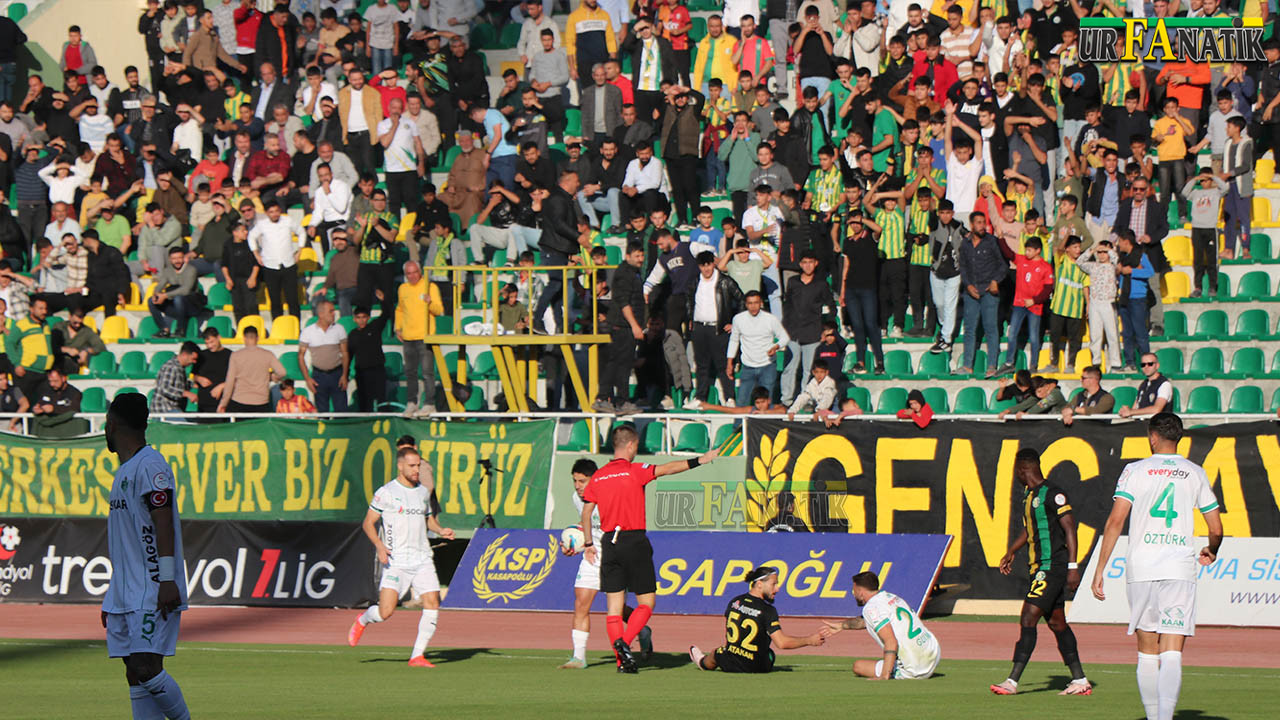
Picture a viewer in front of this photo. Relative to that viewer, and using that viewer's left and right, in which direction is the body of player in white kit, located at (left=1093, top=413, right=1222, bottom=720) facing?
facing away from the viewer

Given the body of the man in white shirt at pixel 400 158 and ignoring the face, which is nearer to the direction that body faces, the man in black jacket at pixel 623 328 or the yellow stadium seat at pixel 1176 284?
the man in black jacket

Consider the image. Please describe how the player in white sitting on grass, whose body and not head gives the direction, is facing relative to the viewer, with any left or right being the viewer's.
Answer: facing away from the viewer and to the left of the viewer

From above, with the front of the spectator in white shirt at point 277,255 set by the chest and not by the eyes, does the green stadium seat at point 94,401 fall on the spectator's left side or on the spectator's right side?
on the spectator's right side

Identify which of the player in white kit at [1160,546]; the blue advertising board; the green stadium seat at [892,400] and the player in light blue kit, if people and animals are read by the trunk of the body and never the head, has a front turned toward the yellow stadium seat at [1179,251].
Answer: the player in white kit

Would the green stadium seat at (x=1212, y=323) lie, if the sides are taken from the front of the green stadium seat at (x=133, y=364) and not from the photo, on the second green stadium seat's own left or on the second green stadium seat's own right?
on the second green stadium seat's own left

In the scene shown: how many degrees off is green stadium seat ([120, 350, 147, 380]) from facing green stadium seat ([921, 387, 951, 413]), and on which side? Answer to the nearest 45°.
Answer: approximately 45° to its left

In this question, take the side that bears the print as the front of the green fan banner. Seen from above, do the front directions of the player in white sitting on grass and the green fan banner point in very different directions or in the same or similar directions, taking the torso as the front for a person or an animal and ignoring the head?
very different directions

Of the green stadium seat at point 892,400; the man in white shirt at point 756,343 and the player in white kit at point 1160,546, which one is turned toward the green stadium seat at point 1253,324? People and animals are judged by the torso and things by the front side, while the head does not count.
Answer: the player in white kit

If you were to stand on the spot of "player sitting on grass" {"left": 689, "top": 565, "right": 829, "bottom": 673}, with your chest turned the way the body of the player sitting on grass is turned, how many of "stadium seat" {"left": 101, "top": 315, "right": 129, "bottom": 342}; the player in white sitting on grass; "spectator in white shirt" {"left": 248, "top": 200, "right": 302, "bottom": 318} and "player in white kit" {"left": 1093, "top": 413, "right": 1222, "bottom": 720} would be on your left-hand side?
2
